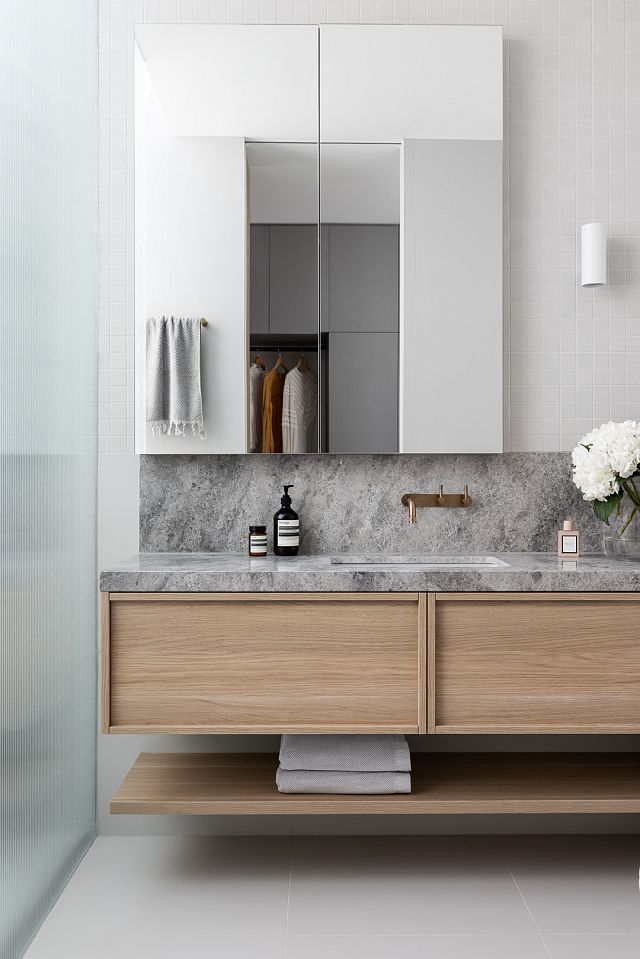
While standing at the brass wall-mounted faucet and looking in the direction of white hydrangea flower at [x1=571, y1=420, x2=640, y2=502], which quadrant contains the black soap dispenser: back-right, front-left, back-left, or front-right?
back-right

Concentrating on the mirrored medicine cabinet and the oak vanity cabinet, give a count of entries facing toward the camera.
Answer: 2

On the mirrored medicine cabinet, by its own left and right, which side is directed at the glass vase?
left

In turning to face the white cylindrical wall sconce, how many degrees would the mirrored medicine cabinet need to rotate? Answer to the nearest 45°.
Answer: approximately 90° to its left

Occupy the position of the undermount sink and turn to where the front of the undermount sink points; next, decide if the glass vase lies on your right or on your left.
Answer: on your left

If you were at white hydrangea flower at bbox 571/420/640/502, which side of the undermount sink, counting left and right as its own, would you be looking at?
left

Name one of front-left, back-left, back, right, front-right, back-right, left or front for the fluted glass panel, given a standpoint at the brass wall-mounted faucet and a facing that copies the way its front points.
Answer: front-right

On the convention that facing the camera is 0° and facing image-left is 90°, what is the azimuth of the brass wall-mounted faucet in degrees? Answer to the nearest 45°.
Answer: approximately 0°

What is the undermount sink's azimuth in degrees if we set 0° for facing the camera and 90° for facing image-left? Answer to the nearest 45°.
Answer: approximately 0°

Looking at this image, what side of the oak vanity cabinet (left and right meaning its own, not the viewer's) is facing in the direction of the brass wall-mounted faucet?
back

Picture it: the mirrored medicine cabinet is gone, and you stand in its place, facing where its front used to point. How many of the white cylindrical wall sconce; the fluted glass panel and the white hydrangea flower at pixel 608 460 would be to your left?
2

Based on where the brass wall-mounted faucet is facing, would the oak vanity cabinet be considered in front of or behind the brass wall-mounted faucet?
in front

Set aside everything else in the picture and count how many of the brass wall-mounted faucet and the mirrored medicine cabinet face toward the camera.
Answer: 2
